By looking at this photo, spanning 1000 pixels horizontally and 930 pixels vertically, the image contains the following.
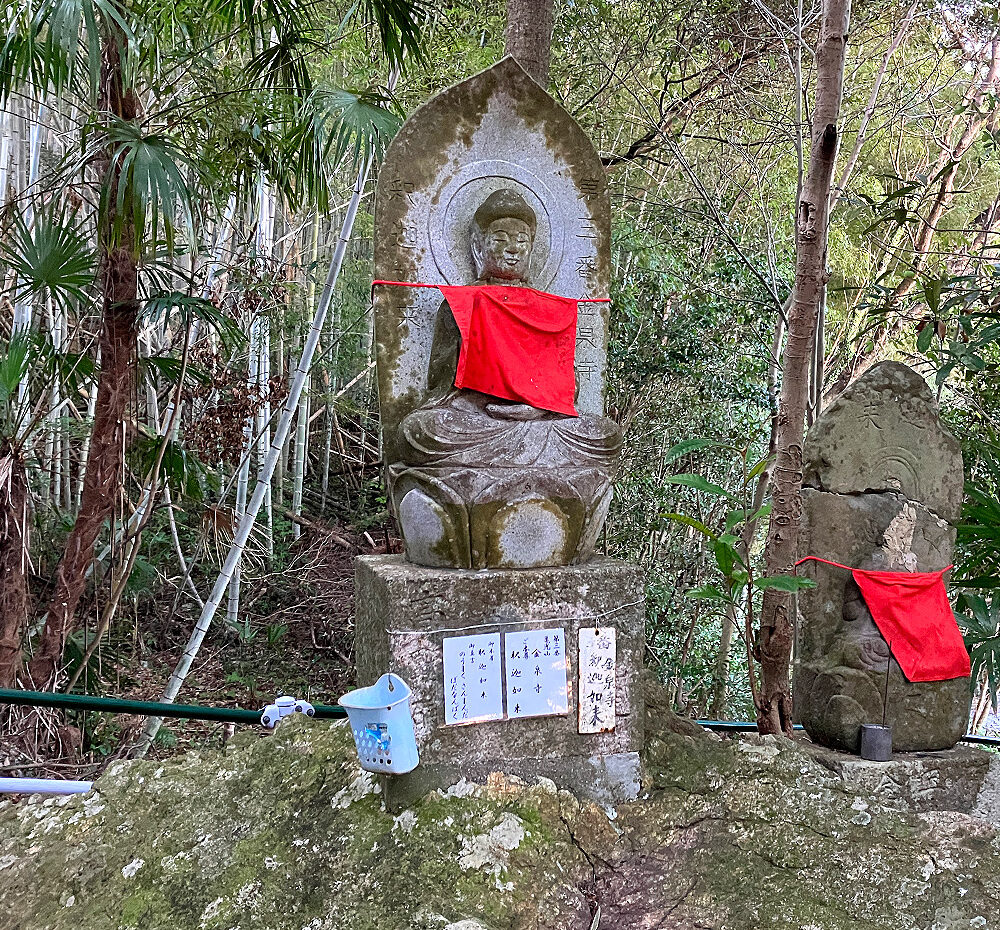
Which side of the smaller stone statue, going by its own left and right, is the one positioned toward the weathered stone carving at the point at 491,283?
right

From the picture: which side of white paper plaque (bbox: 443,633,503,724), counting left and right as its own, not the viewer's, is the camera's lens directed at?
front

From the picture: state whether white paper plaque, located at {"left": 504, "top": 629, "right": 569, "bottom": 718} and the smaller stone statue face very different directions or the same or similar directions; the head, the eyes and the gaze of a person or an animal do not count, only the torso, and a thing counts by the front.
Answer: same or similar directions

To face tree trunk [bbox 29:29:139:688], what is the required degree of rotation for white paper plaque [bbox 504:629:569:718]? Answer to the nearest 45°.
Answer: approximately 135° to its right

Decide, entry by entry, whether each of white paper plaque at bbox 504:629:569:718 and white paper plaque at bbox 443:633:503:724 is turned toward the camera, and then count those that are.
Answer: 2

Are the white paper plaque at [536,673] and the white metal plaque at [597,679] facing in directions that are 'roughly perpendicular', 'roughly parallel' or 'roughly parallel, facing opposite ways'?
roughly parallel

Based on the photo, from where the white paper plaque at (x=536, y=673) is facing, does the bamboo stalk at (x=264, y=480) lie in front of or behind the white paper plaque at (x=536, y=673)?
behind

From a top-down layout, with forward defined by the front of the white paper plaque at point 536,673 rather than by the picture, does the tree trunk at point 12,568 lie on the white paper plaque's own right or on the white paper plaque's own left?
on the white paper plaque's own right

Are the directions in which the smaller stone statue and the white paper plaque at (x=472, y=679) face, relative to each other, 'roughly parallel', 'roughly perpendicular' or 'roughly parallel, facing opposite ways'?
roughly parallel

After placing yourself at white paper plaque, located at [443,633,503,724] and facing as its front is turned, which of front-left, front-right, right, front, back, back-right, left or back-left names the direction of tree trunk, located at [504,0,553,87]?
back

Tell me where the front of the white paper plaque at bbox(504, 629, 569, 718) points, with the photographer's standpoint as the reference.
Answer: facing the viewer

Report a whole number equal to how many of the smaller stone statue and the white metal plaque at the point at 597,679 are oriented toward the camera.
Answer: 2

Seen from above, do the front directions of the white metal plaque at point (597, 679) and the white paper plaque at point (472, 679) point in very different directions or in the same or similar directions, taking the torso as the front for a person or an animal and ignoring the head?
same or similar directions

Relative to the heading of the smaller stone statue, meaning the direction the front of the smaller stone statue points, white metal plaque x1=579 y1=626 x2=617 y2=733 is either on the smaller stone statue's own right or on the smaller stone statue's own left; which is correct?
on the smaller stone statue's own right

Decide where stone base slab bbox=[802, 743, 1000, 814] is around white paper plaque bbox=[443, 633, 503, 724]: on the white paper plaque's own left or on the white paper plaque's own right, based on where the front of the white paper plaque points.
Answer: on the white paper plaque's own left
